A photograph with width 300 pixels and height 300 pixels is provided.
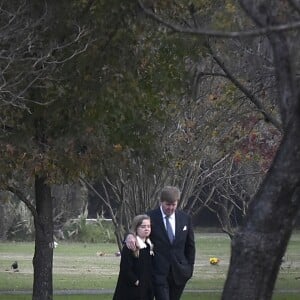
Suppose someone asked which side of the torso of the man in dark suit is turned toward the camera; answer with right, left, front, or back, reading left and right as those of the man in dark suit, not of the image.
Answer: front

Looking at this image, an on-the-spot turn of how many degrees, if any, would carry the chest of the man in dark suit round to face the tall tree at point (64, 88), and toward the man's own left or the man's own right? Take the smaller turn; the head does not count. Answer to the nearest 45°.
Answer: approximately 135° to the man's own right

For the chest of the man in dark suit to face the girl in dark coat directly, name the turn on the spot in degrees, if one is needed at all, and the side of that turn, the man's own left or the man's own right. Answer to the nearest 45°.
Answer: approximately 45° to the man's own right
